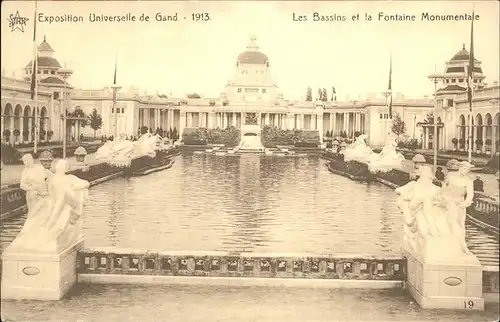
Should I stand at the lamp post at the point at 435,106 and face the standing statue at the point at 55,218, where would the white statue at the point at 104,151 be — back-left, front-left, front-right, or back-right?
front-right

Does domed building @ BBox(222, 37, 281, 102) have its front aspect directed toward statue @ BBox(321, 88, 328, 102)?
no

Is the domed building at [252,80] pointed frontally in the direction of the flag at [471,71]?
no

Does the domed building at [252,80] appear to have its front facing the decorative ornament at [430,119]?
no

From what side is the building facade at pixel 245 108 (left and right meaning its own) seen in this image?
front

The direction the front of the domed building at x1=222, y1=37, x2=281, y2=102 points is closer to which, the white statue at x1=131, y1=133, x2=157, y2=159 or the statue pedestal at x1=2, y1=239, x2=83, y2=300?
the statue pedestal

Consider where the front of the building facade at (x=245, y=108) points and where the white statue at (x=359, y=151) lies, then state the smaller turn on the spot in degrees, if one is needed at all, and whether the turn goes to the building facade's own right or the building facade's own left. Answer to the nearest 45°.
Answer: approximately 90° to the building facade's own left

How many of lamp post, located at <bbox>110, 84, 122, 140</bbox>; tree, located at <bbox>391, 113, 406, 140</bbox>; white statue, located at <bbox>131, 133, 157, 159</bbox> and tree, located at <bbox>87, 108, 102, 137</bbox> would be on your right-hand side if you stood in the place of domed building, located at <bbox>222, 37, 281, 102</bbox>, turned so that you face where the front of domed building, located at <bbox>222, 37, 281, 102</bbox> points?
3
